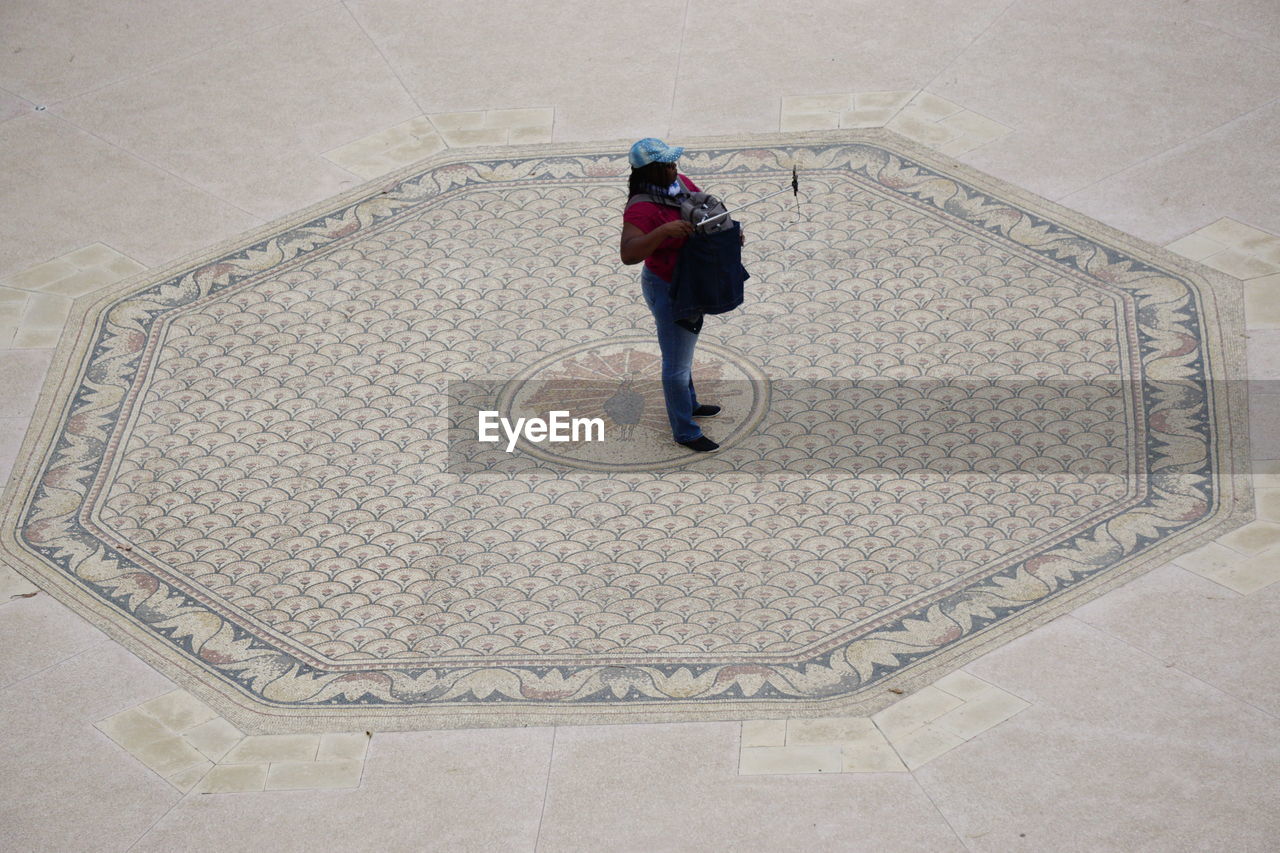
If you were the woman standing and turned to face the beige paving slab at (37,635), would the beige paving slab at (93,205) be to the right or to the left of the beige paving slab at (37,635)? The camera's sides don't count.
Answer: right

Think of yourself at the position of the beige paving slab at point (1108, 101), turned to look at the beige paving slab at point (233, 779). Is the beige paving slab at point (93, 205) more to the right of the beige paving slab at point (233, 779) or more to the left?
right

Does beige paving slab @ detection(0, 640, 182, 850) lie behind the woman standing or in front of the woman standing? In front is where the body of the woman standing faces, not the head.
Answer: behind

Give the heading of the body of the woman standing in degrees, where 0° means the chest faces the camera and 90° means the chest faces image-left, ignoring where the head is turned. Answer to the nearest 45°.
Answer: approximately 270°

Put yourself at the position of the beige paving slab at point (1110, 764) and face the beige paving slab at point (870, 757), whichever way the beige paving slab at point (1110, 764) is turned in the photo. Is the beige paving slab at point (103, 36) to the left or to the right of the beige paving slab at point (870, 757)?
right

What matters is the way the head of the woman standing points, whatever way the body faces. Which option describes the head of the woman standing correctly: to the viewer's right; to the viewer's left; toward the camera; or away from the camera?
to the viewer's right

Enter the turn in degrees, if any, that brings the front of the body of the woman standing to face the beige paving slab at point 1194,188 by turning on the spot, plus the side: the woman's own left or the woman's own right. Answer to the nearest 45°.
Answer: approximately 45° to the woman's own left

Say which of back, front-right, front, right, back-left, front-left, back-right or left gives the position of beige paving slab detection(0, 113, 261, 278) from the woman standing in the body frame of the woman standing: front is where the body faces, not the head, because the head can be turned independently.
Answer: back-left

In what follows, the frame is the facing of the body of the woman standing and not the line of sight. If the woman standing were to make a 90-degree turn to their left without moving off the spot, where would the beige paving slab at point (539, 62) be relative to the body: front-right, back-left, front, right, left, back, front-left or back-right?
front

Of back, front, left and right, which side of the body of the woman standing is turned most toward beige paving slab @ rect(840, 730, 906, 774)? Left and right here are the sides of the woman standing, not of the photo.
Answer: right

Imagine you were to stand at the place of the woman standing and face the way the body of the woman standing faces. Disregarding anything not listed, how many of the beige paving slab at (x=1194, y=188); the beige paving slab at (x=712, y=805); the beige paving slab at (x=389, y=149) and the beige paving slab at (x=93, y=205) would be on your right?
1

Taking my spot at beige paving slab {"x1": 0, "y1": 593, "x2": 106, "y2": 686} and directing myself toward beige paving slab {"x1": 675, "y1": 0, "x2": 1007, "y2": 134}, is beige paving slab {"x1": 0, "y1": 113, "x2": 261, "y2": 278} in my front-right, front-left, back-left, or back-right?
front-left

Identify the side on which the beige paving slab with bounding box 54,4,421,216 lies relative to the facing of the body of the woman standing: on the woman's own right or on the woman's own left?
on the woman's own left

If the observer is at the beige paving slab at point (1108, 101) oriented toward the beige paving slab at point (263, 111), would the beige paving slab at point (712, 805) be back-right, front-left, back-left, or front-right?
front-left
